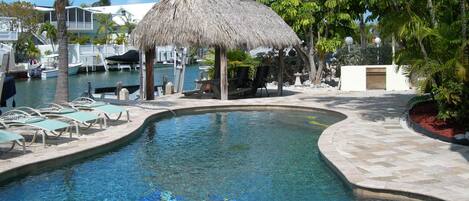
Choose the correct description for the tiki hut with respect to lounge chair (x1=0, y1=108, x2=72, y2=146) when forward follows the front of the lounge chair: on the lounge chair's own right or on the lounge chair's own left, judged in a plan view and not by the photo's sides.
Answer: on the lounge chair's own left

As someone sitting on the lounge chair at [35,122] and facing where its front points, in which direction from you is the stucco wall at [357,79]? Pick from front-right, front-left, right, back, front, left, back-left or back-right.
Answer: left

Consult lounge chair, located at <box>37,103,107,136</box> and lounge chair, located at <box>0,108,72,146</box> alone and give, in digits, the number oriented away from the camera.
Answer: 0

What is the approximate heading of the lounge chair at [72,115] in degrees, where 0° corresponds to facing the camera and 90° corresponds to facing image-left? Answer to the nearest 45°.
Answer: approximately 315°

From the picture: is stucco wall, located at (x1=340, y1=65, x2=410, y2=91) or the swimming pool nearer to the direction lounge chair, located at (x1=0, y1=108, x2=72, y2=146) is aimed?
the swimming pool

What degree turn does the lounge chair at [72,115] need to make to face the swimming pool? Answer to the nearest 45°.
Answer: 0° — it already faces it

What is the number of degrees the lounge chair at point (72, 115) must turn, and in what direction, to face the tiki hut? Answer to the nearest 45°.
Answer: approximately 90° to its left

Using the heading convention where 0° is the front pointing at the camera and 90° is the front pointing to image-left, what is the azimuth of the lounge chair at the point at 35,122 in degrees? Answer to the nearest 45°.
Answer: approximately 315°
